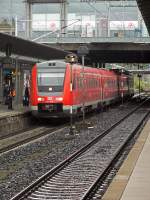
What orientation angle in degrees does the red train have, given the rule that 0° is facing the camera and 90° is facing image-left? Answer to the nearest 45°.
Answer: approximately 45°

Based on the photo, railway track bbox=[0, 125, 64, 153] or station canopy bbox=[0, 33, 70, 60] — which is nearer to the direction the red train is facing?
the railway track

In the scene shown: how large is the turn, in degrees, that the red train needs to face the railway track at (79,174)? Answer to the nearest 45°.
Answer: approximately 45° to its left

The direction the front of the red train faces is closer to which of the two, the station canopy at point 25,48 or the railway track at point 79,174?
the railway track

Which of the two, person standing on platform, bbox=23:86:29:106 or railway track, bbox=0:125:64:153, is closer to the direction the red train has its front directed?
the railway track

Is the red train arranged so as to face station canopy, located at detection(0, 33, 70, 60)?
no
